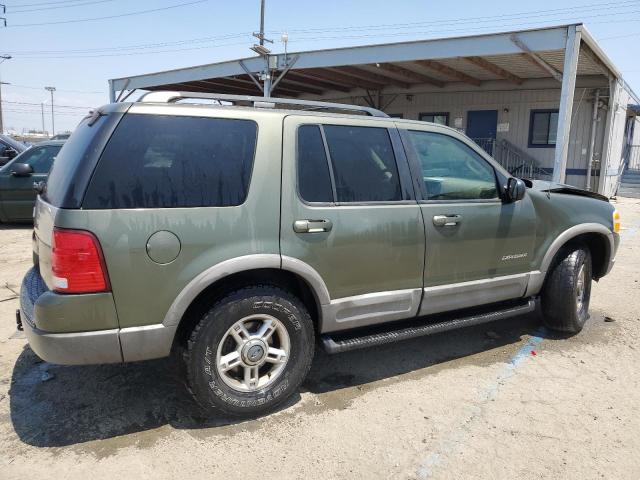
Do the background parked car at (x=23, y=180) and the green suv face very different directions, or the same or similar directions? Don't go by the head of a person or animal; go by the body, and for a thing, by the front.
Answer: very different directions

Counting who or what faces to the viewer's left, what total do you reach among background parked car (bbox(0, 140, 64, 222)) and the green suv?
1

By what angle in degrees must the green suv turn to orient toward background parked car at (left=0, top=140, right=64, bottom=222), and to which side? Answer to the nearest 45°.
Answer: approximately 90° to its left

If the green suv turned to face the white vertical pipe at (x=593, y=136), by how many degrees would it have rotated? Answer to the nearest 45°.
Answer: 0° — it already faces it

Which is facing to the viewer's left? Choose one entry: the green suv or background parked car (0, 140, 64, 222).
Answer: the background parked car

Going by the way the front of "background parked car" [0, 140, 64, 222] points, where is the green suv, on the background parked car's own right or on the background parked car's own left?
on the background parked car's own left

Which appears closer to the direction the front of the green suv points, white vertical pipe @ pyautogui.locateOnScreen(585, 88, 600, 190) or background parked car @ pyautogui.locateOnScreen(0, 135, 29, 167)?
the white vertical pipe

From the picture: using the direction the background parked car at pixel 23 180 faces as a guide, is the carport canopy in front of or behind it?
behind

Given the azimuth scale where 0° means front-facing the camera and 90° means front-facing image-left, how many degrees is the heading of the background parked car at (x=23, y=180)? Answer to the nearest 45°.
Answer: approximately 90°

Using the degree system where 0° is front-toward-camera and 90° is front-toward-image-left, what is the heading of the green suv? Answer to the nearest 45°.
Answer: approximately 225°

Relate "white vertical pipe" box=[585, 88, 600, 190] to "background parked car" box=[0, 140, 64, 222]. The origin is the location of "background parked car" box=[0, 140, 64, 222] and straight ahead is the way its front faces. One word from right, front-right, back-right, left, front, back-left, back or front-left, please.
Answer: back
